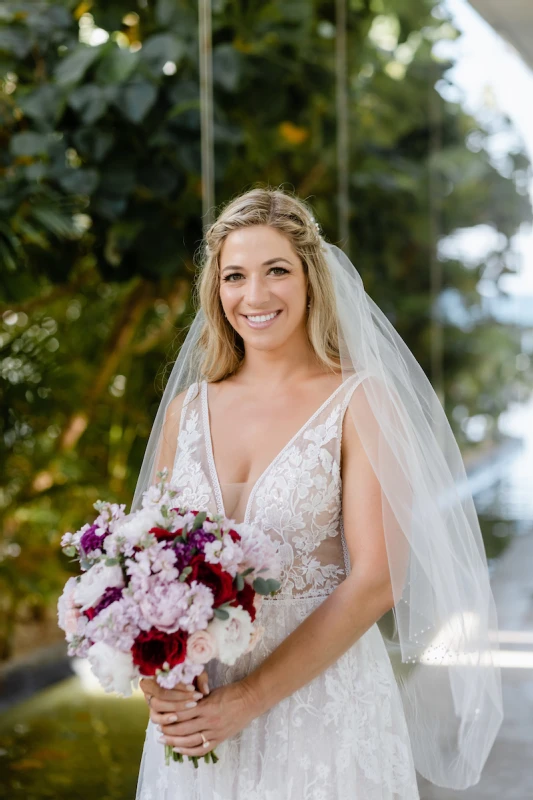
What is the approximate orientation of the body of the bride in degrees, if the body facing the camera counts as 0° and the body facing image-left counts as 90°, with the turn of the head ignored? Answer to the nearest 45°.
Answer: approximately 45°

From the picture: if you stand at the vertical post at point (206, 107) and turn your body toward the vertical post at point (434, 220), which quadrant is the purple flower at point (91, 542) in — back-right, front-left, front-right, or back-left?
back-right

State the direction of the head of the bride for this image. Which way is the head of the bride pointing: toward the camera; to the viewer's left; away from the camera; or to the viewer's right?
toward the camera
